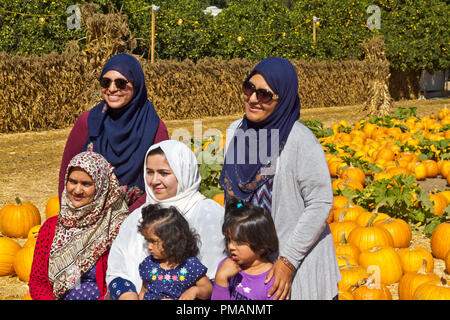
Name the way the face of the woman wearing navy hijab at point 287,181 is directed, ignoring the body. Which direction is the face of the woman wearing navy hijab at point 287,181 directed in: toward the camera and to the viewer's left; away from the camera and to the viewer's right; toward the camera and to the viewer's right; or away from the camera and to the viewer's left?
toward the camera and to the viewer's left

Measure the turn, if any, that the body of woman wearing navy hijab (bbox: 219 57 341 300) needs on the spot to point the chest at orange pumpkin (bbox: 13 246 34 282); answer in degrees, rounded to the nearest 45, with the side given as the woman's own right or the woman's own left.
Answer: approximately 90° to the woman's own right

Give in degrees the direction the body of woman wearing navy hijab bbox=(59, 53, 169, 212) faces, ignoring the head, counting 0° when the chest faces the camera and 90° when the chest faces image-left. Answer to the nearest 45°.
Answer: approximately 0°

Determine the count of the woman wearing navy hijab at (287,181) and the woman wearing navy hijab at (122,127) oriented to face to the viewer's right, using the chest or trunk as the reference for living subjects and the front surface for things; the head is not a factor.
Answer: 0

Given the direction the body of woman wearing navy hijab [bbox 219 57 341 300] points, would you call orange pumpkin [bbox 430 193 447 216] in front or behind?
behind

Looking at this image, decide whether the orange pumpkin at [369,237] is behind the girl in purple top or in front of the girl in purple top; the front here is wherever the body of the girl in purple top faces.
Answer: behind

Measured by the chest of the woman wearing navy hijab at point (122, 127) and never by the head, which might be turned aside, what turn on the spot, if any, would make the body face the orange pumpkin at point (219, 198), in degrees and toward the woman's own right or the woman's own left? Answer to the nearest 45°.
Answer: approximately 135° to the woman's own left

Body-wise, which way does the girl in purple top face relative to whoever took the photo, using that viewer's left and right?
facing the viewer and to the left of the viewer
